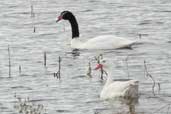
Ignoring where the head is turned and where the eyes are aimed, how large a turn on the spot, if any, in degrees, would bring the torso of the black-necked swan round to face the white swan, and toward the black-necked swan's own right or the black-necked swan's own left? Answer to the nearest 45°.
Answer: approximately 90° to the black-necked swan's own left

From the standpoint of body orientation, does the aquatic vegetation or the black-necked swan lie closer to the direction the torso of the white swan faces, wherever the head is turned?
the aquatic vegetation

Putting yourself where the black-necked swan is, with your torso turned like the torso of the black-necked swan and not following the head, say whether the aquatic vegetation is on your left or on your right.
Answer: on your left

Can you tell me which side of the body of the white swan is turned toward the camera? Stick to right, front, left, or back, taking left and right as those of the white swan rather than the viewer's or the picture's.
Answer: left

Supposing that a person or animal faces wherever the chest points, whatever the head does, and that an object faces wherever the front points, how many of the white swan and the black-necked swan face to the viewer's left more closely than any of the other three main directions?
2

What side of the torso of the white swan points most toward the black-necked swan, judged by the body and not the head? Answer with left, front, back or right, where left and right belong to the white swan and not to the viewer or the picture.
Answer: right

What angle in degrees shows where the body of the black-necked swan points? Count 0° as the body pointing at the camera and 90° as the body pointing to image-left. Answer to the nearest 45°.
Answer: approximately 90°
